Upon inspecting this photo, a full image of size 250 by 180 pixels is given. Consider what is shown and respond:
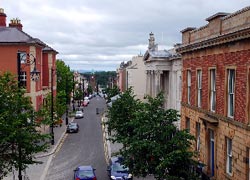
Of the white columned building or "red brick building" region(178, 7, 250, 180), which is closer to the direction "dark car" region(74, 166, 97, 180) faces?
the white columned building

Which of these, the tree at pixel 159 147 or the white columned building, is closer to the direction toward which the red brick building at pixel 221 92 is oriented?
the tree

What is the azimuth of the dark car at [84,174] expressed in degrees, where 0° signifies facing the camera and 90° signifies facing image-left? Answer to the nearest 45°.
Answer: approximately 180°

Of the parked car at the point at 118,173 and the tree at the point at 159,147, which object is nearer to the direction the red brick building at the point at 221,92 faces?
the tree

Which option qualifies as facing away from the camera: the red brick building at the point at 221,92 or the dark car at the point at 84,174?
the dark car

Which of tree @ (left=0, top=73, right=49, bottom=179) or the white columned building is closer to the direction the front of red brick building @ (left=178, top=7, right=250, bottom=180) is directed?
the tree

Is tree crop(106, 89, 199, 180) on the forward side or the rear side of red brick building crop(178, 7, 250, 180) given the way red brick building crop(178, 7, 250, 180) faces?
on the forward side

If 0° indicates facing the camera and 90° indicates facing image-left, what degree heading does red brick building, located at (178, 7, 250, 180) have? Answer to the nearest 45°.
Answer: approximately 45°

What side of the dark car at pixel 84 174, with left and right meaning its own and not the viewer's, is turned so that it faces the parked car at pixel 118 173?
right

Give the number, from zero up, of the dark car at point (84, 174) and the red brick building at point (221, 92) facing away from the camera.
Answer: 1

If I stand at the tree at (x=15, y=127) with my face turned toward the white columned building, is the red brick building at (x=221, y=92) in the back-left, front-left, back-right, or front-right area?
front-right

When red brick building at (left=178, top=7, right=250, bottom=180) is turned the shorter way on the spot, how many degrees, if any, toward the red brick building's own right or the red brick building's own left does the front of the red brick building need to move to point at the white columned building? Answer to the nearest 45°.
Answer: approximately 135° to the red brick building's own right
